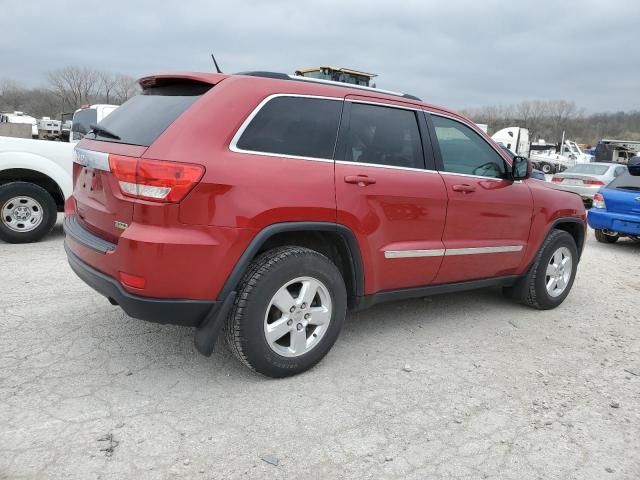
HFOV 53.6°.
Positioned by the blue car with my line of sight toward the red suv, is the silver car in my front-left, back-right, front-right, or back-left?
back-right

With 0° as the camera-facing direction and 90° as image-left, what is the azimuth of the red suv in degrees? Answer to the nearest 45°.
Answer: approximately 225°

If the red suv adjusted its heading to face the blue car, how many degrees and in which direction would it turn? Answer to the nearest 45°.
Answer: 0° — it already faces it

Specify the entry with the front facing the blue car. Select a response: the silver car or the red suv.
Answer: the red suv

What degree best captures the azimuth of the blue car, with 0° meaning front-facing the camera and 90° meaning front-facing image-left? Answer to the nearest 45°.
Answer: approximately 225°

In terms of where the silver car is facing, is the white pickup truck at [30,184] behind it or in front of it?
behind
